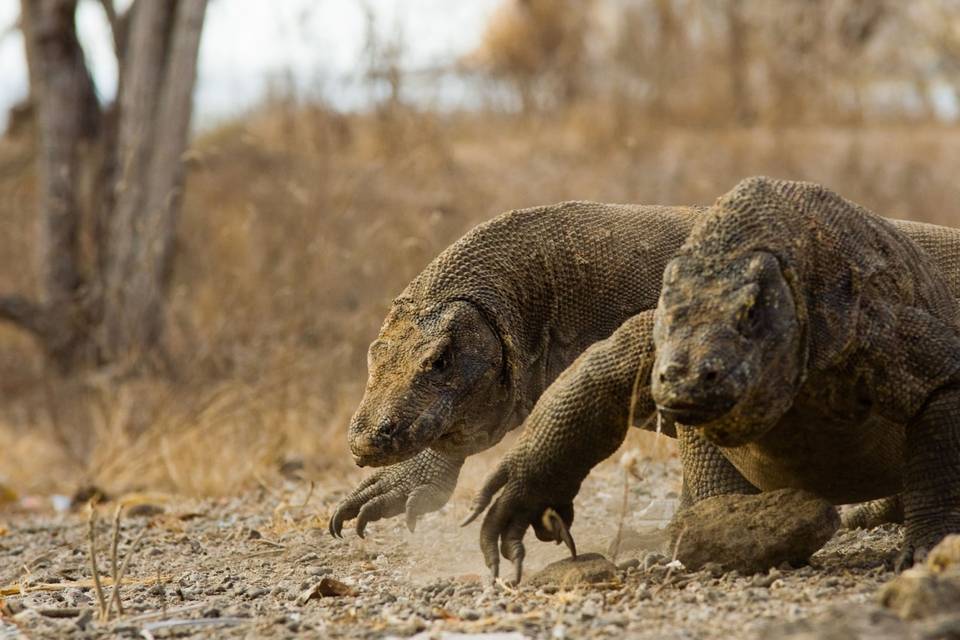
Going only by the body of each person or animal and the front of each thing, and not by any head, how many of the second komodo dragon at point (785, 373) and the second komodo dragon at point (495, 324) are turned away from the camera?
0

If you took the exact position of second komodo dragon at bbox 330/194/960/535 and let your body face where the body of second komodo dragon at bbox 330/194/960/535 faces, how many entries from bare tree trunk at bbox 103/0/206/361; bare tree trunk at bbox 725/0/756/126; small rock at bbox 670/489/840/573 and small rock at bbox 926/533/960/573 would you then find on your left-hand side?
2

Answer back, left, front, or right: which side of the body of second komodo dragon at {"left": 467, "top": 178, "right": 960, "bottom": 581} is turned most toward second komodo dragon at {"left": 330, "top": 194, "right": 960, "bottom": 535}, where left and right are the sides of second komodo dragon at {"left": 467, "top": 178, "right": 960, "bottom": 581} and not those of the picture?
right

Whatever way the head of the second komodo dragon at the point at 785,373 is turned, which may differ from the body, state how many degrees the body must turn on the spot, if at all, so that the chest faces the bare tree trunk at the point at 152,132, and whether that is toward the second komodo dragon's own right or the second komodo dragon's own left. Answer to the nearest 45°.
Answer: approximately 90° to the second komodo dragon's own right

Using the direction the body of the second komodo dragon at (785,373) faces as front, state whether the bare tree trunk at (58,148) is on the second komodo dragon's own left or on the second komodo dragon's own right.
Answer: on the second komodo dragon's own right

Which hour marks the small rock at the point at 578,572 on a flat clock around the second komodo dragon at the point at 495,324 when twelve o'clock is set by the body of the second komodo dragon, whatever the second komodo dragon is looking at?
The small rock is roughly at 10 o'clock from the second komodo dragon.

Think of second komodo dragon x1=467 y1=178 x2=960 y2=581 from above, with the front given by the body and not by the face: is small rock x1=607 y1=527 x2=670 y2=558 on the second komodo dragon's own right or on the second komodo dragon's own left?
on the second komodo dragon's own right

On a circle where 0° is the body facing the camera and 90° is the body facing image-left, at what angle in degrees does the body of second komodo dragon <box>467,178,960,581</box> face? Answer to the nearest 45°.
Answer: approximately 45°

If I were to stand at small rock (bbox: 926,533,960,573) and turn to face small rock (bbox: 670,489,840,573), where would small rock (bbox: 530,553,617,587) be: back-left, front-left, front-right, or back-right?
front-left

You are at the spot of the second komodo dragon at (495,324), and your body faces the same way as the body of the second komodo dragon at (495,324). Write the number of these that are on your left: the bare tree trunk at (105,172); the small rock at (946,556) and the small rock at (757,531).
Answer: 2

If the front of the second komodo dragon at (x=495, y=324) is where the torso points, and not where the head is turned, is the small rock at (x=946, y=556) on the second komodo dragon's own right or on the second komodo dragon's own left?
on the second komodo dragon's own left
